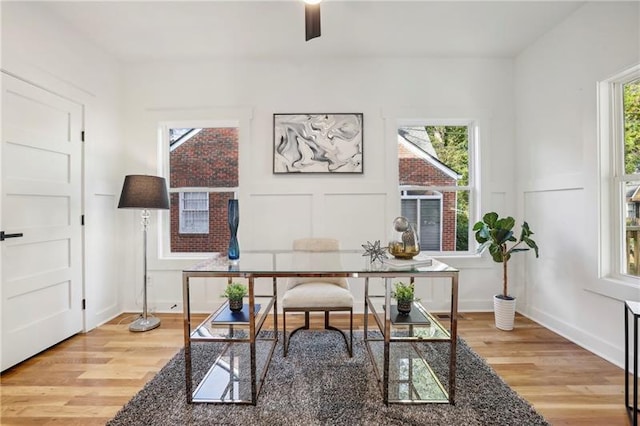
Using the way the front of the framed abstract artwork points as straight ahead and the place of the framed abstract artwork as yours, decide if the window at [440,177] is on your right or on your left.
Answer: on your left

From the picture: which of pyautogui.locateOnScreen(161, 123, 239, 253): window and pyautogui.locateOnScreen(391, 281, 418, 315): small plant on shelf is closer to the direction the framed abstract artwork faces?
the small plant on shelf

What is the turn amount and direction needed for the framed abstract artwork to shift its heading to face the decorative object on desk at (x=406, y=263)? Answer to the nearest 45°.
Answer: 0° — it already faces it

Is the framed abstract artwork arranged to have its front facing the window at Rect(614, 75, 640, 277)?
no

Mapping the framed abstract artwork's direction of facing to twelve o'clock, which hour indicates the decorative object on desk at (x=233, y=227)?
The decorative object on desk is roughly at 1 o'clock from the framed abstract artwork.

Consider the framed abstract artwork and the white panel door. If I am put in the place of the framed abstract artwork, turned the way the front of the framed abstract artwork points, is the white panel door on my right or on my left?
on my right

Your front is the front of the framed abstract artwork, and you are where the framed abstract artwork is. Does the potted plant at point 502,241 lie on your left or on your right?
on your left

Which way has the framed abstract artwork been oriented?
toward the camera

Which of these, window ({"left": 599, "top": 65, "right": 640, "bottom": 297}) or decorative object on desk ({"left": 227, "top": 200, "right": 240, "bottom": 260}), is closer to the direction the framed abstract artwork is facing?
the decorative object on desk

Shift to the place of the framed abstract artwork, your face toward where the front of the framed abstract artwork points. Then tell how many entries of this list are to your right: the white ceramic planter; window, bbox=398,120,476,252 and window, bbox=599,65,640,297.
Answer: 0

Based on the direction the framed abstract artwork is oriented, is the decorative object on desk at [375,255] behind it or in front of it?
in front

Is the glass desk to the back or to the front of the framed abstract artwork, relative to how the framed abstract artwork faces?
to the front

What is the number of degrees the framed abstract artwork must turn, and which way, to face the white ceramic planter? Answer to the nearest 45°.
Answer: approximately 90° to its left
